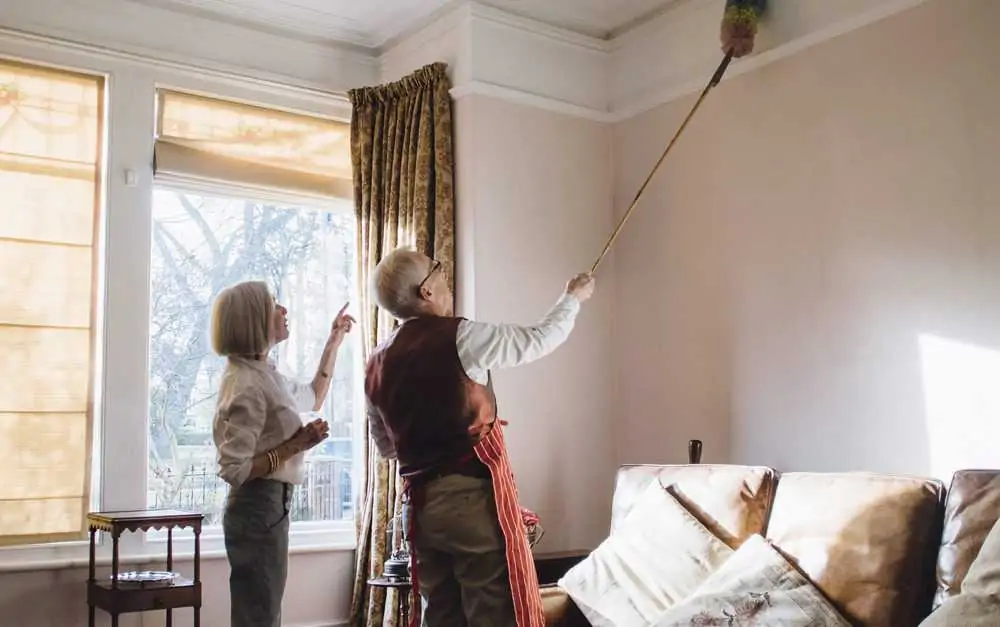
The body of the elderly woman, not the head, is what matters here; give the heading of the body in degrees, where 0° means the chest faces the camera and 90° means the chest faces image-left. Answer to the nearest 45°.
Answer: approximately 270°

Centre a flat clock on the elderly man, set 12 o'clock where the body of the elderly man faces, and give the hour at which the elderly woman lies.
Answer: The elderly woman is roughly at 8 o'clock from the elderly man.

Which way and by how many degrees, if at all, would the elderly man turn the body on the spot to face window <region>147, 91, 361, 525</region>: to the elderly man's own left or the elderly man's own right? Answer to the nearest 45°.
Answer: approximately 90° to the elderly man's own left

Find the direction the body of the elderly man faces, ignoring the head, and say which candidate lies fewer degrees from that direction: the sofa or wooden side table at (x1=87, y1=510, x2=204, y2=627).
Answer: the sofa

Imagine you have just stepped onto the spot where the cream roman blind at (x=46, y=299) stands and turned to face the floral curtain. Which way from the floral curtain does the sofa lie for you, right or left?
right

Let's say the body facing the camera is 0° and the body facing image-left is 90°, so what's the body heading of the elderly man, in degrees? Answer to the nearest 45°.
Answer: approximately 225°

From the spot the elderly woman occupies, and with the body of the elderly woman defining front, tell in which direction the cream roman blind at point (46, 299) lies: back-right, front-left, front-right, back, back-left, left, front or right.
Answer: back-left

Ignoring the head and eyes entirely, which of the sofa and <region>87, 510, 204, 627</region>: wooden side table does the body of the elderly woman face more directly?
the sofa

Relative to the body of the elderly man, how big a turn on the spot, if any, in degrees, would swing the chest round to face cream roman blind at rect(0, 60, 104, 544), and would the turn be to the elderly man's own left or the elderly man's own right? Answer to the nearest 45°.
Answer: approximately 90° to the elderly man's own left

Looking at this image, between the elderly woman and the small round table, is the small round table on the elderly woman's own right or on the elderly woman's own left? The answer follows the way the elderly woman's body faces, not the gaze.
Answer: on the elderly woman's own left

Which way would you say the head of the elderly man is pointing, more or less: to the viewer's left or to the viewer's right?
to the viewer's right

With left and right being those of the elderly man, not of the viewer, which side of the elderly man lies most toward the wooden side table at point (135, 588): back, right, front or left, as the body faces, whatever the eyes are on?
left
